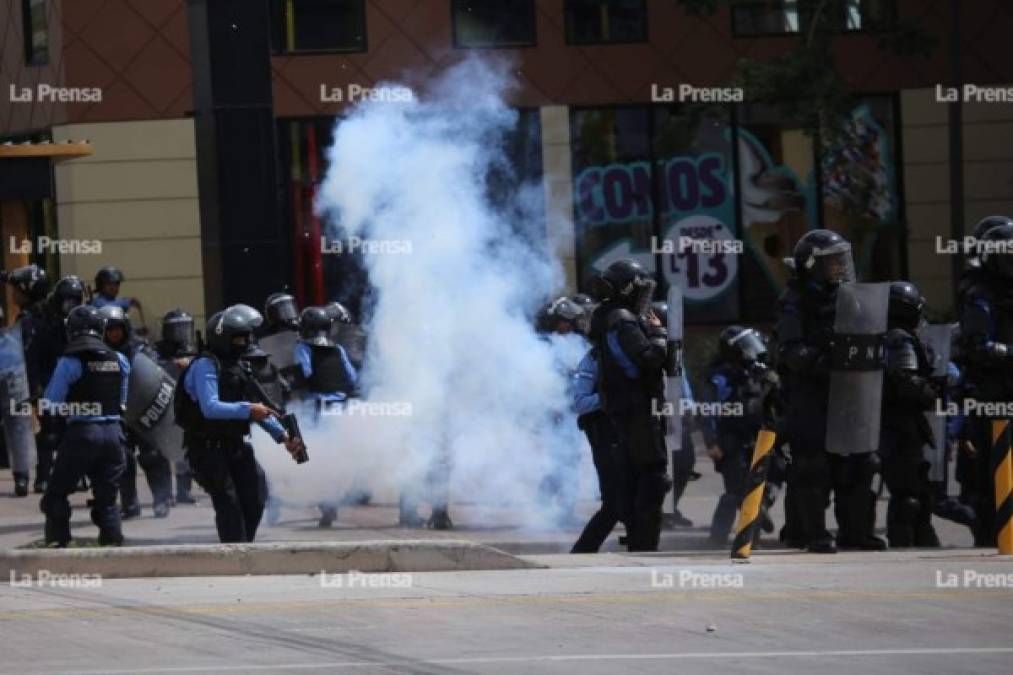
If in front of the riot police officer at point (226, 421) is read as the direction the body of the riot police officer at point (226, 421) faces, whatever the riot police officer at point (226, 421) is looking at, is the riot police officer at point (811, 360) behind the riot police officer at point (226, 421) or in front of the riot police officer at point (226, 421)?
in front

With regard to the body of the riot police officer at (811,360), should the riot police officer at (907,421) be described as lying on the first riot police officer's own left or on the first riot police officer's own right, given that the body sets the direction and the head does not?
on the first riot police officer's own left

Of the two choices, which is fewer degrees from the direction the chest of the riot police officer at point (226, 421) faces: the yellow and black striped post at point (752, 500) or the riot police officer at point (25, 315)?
the yellow and black striped post

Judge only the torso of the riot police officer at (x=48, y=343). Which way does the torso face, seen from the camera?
to the viewer's right

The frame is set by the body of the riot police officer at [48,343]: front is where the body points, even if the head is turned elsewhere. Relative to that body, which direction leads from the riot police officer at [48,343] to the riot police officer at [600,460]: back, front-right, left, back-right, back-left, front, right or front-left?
front-right

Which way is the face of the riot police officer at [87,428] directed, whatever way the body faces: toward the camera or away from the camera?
away from the camera
